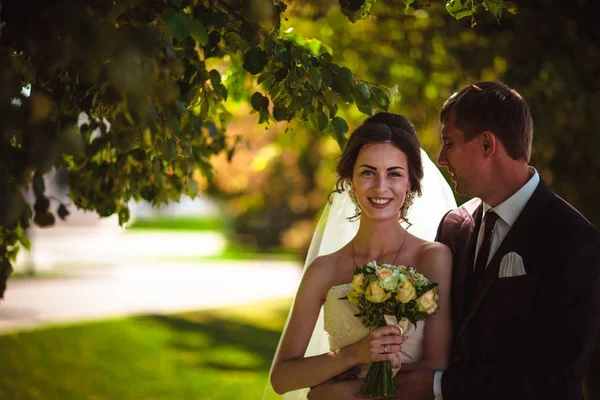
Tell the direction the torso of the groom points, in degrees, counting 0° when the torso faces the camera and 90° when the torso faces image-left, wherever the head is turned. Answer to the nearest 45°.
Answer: approximately 45°

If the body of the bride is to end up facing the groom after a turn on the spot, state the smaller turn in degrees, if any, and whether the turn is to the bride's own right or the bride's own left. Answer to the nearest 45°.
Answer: approximately 45° to the bride's own left

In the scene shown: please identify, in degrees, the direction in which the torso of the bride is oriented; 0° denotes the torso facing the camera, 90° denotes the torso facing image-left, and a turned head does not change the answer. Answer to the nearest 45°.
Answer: approximately 0°

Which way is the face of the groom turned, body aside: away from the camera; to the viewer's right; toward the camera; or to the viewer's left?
to the viewer's left
